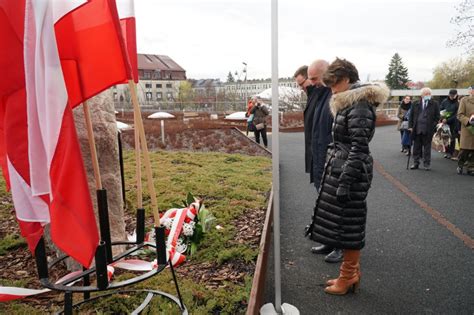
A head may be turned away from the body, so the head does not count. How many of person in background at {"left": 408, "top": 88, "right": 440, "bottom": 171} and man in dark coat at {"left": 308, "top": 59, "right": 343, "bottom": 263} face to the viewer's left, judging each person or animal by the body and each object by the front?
1

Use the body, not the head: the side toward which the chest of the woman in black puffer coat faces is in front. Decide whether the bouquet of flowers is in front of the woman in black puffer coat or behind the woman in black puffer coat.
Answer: in front

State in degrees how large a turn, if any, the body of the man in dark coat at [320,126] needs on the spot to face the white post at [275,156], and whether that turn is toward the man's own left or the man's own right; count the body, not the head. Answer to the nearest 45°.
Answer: approximately 90° to the man's own left

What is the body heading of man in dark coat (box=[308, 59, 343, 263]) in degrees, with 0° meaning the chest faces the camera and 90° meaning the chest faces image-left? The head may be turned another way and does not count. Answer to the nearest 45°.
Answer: approximately 90°

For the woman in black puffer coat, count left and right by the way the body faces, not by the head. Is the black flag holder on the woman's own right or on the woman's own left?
on the woman's own left

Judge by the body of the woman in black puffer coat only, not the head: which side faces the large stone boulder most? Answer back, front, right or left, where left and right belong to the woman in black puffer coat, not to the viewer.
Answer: front

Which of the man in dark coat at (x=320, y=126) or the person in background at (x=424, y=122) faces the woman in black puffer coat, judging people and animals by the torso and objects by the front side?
the person in background

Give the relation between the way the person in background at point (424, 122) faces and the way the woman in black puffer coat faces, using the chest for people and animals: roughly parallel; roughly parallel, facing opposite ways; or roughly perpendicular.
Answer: roughly perpendicular

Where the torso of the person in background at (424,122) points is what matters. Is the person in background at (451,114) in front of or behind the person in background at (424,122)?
behind

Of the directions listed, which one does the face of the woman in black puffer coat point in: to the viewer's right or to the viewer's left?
to the viewer's left

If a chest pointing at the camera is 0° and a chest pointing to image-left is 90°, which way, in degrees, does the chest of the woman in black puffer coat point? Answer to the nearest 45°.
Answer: approximately 90°

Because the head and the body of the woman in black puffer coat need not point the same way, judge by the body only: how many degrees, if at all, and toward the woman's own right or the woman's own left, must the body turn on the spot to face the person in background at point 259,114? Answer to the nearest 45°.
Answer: approximately 90° to the woman's own right
